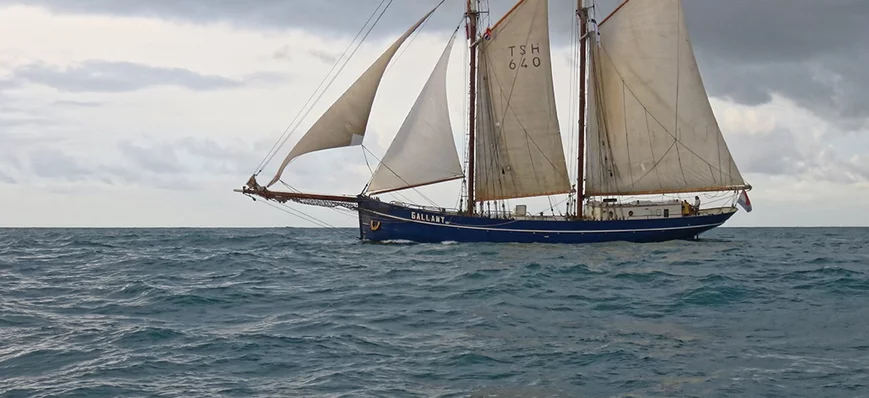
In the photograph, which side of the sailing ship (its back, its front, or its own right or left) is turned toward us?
left
